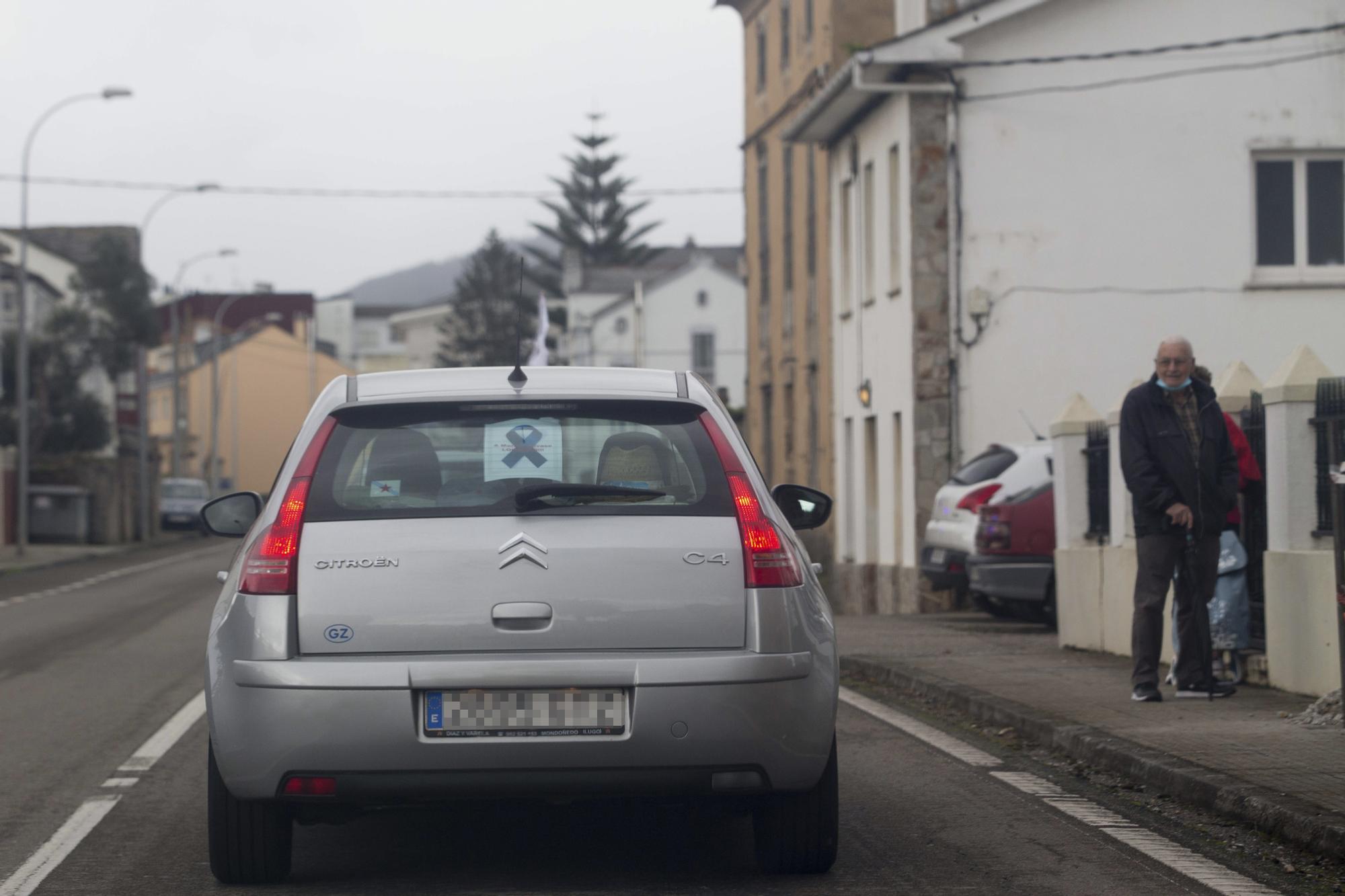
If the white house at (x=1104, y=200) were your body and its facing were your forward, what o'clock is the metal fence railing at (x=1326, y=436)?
The metal fence railing is roughly at 9 o'clock from the white house.

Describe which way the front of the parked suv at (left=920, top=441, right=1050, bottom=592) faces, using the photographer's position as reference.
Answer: facing away from the viewer and to the right of the viewer

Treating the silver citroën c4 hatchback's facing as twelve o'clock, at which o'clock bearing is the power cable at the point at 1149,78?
The power cable is roughly at 1 o'clock from the silver citroën c4 hatchback.

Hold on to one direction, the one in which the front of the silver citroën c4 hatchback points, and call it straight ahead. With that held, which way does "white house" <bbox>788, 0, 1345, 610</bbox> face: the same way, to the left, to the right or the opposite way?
to the left

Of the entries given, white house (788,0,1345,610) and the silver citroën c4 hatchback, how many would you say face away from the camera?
1

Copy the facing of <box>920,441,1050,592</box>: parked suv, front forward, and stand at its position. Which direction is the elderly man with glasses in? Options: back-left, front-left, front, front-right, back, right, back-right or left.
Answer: back-right

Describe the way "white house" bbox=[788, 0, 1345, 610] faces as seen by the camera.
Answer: facing to the left of the viewer

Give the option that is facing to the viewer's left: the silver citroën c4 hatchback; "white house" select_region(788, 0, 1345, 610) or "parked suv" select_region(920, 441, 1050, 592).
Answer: the white house

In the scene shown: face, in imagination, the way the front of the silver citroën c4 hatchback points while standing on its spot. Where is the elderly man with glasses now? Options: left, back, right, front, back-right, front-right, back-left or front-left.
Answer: front-right

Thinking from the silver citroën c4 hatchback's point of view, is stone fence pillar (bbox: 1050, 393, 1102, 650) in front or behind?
in front

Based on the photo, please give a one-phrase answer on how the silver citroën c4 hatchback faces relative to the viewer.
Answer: facing away from the viewer
